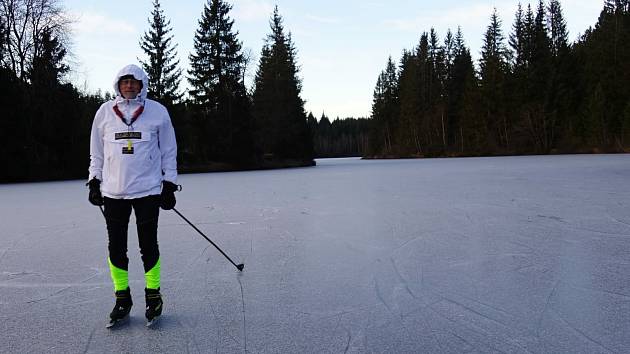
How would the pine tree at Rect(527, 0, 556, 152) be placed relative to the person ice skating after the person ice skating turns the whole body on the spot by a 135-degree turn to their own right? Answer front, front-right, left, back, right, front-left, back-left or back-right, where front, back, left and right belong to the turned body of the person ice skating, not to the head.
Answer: right

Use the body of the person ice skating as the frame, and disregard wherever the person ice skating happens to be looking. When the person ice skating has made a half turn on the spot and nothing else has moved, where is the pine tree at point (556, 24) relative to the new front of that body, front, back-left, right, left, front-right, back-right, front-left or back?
front-right

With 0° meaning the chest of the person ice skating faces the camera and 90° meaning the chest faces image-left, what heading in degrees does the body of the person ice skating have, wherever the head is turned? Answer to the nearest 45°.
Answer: approximately 0°

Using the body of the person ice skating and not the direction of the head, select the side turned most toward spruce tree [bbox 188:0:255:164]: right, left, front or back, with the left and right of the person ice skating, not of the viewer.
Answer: back

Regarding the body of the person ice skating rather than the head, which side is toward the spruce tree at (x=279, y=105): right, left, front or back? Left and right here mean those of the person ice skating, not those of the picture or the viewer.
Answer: back

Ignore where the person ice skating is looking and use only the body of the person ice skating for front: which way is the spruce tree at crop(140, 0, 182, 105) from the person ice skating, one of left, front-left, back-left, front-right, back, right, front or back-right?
back

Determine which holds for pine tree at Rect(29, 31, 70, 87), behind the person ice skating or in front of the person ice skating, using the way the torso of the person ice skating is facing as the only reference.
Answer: behind

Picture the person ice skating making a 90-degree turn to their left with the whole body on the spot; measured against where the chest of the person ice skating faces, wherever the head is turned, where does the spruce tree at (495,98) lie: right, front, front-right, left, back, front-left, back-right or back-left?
front-left
